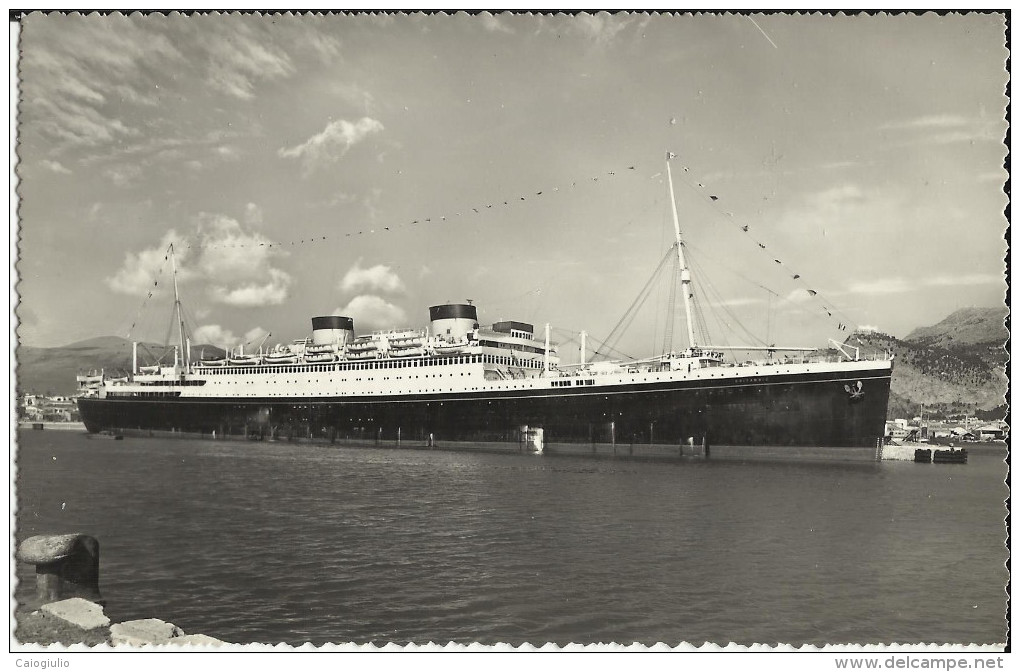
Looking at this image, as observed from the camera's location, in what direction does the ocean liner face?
facing the viewer and to the right of the viewer
